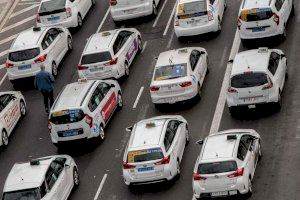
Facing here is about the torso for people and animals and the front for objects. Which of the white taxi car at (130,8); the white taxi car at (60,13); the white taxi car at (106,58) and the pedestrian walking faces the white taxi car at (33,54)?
the pedestrian walking

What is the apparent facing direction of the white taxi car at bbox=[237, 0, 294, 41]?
away from the camera

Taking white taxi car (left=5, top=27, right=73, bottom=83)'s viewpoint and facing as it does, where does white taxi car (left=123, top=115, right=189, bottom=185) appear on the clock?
white taxi car (left=123, top=115, right=189, bottom=185) is roughly at 4 o'clock from white taxi car (left=5, top=27, right=73, bottom=83).

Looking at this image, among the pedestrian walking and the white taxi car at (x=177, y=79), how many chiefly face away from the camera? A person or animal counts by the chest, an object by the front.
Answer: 2

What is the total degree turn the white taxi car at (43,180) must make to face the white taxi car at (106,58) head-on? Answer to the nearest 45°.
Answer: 0° — it already faces it

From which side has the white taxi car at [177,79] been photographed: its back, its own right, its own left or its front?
back

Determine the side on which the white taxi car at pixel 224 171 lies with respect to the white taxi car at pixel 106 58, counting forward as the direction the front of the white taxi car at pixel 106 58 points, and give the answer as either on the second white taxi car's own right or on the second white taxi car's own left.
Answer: on the second white taxi car's own right

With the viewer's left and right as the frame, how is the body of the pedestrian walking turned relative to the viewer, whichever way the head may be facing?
facing away from the viewer

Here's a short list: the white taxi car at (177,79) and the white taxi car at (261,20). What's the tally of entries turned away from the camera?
2

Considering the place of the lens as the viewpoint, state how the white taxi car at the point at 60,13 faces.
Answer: facing away from the viewer and to the right of the viewer
